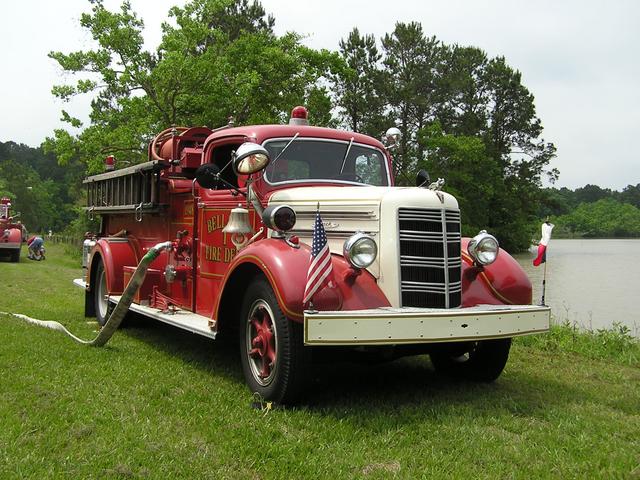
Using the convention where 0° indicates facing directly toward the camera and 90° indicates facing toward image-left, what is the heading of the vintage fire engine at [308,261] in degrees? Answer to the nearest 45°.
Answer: approximately 315°

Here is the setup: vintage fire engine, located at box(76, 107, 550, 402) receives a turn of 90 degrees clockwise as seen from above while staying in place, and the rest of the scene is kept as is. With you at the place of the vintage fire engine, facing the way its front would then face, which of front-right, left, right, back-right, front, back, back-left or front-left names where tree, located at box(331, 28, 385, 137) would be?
back-right

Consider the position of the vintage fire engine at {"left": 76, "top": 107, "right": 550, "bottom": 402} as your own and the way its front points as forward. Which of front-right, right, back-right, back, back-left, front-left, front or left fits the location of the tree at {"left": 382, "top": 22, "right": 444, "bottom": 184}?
back-left

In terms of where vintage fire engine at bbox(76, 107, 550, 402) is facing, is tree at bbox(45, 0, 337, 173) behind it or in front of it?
behind

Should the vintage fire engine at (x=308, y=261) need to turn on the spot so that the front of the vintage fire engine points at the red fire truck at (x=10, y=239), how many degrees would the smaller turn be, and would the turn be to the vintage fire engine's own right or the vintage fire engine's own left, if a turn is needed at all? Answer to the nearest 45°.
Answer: approximately 180°
